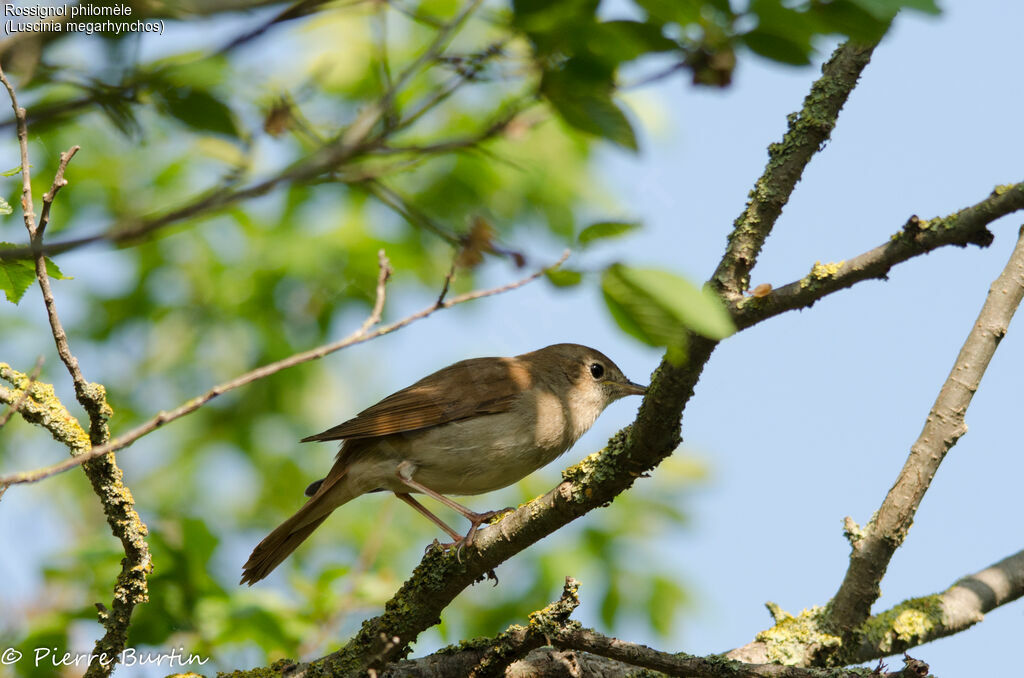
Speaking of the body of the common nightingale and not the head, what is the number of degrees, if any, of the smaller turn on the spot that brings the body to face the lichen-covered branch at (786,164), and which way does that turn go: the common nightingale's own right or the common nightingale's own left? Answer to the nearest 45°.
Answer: approximately 45° to the common nightingale's own right

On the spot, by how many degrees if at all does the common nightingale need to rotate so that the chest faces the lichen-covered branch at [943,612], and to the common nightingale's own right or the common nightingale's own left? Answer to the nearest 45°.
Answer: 0° — it already faces it

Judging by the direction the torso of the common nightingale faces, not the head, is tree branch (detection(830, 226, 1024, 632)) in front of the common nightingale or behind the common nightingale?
in front

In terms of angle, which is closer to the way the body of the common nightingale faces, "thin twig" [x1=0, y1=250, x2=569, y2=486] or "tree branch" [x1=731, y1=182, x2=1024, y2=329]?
the tree branch

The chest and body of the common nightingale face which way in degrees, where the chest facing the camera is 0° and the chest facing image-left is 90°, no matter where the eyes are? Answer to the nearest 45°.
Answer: approximately 270°
